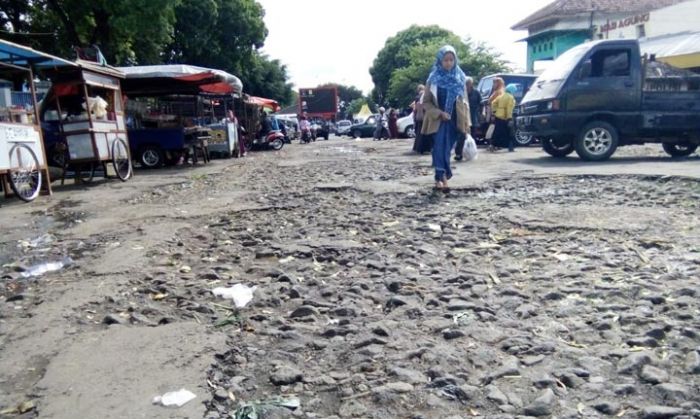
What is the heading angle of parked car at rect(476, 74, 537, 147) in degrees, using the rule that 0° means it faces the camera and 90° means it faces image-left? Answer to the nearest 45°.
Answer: approximately 45°

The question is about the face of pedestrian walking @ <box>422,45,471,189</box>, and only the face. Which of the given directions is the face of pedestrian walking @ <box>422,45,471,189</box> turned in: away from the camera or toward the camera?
toward the camera

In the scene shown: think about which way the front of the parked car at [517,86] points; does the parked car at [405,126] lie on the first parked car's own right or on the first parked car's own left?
on the first parked car's own right

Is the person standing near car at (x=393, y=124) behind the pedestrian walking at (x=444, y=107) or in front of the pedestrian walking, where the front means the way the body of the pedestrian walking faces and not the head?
behind

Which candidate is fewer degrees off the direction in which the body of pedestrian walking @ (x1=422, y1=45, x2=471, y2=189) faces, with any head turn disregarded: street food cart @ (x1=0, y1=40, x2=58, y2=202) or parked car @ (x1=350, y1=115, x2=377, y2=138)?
the street food cart

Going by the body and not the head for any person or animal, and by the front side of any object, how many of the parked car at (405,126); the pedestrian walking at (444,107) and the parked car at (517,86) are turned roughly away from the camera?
0

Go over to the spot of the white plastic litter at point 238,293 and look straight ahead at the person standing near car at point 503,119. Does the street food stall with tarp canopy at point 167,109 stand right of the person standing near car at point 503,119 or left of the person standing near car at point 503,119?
left

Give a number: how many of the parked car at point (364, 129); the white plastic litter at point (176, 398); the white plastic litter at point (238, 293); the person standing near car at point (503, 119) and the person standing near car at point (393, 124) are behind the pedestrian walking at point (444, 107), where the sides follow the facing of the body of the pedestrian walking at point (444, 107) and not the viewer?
3

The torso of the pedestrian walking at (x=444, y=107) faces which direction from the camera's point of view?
toward the camera

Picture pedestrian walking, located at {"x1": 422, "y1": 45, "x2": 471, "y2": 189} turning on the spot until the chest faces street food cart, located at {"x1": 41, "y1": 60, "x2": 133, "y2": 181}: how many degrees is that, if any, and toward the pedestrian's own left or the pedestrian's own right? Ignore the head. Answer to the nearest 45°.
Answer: approximately 90° to the pedestrian's own right

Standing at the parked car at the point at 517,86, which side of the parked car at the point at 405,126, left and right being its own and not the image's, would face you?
left

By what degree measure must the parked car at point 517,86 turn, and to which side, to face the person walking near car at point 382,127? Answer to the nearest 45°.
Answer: approximately 90° to its right

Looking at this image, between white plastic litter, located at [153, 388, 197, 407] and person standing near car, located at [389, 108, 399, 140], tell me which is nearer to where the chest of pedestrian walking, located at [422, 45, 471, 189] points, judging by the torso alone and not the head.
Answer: the white plastic litter

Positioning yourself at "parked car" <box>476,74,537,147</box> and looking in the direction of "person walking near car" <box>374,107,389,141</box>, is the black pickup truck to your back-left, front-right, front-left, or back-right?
back-left

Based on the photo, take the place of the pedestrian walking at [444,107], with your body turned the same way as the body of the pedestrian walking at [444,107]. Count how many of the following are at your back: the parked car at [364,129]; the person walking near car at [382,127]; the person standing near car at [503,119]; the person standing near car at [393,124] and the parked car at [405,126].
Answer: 5

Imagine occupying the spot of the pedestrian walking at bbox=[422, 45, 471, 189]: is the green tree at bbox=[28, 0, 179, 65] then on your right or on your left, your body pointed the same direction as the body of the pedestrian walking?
on your right

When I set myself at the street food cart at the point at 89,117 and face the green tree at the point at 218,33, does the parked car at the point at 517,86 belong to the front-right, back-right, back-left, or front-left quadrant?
front-right
